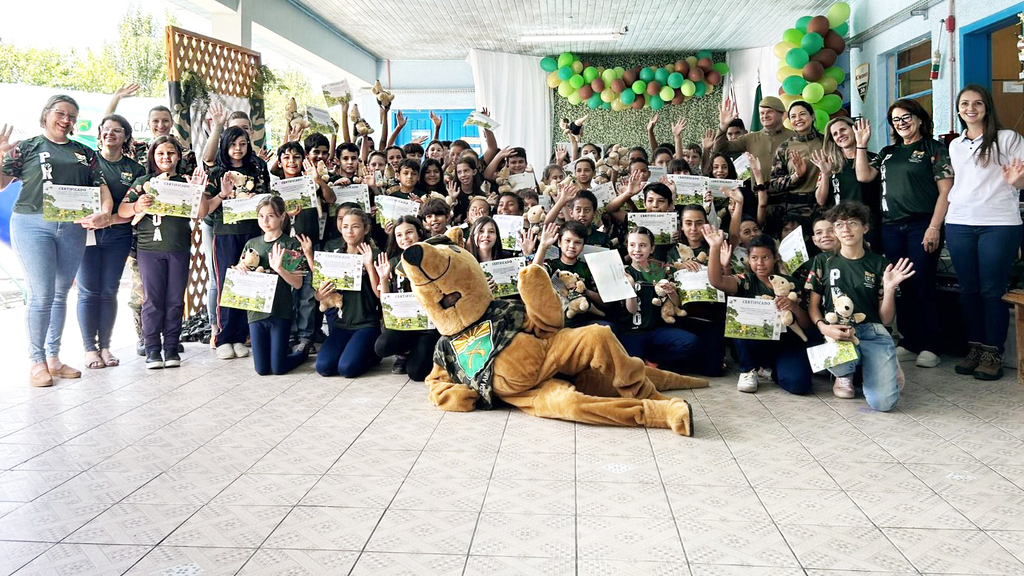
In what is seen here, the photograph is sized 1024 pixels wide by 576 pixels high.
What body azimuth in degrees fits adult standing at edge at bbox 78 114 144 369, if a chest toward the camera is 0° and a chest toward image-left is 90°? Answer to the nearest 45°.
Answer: approximately 0°

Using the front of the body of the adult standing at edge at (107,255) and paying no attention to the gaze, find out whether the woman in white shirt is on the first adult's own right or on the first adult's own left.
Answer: on the first adult's own left

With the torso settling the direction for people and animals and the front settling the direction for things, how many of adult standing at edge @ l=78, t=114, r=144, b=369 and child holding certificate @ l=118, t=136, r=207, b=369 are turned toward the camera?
2

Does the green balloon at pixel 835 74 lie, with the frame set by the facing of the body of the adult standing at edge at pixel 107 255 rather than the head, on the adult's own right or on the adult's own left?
on the adult's own left

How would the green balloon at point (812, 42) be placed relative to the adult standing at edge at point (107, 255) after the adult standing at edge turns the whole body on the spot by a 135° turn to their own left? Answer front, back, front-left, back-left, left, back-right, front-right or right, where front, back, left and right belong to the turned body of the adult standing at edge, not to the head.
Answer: front-right

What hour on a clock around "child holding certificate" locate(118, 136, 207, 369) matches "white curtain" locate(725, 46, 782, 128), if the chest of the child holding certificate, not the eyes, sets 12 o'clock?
The white curtain is roughly at 8 o'clock from the child holding certificate.

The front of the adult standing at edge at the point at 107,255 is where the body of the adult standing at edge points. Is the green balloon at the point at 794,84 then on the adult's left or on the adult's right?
on the adult's left

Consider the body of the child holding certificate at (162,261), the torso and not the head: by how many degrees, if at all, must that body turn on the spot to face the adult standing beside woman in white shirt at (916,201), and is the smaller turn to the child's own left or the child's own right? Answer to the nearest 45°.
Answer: approximately 45° to the child's own left

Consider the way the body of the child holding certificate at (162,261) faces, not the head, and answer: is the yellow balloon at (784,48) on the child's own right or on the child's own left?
on the child's own left

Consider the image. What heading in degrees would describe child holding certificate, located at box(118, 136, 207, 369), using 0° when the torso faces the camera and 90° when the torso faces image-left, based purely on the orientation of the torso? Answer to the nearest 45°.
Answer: approximately 0°

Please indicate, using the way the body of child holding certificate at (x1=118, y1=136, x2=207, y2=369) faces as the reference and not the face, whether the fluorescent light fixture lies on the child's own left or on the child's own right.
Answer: on the child's own left
